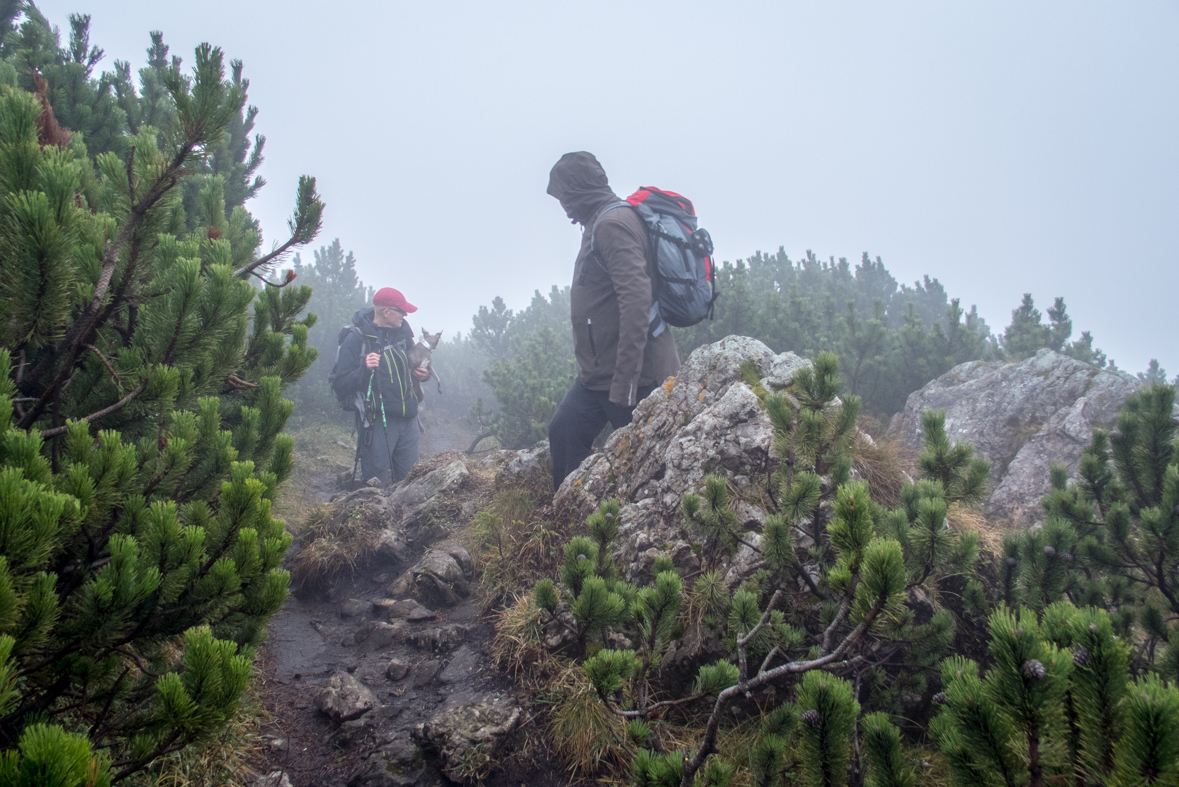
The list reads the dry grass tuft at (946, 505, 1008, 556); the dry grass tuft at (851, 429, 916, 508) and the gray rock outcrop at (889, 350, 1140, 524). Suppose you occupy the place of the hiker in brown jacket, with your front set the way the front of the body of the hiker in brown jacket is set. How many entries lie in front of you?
0

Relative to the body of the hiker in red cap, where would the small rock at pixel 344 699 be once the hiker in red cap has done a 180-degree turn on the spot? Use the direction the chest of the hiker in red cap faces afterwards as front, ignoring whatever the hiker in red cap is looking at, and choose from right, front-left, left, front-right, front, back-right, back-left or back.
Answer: back-left

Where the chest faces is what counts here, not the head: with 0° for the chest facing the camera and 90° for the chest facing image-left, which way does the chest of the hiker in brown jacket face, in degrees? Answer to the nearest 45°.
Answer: approximately 90°

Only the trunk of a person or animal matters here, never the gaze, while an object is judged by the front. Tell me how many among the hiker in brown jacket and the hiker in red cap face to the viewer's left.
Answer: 1

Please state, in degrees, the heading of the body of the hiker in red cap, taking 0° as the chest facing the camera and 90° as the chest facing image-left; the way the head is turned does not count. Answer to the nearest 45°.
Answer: approximately 315°

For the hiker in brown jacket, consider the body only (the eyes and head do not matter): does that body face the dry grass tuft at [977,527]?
no

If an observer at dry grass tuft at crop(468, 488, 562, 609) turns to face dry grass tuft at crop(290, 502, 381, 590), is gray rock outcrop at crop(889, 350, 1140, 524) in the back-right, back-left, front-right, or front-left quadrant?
back-right

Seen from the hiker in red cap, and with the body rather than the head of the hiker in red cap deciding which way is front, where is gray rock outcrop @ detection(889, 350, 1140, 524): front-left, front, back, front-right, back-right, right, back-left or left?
front

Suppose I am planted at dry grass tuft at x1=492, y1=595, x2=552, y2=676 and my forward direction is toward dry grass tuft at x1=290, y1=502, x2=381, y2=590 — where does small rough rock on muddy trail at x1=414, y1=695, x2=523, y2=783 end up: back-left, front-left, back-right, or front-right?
back-left
